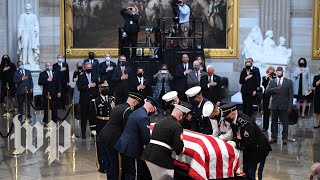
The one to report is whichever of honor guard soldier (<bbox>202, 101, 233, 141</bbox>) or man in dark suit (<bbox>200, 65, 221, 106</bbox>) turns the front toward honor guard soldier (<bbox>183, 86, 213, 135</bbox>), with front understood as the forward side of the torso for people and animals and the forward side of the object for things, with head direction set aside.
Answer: the man in dark suit

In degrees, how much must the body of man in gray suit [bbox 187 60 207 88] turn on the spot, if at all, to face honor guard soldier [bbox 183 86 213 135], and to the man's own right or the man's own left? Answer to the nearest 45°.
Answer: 0° — they already face them

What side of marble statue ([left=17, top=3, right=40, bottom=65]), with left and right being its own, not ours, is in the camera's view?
front

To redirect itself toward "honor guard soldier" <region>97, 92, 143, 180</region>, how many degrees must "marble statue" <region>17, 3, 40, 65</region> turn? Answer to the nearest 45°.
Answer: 0° — it already faces them

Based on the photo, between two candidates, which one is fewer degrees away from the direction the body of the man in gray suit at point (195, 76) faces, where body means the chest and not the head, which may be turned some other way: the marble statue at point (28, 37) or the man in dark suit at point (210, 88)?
the man in dark suit

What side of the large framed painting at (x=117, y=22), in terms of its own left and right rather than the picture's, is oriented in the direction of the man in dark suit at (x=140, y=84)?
front

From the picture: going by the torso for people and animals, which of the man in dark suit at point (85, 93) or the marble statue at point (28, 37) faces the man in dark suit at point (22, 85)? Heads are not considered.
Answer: the marble statue

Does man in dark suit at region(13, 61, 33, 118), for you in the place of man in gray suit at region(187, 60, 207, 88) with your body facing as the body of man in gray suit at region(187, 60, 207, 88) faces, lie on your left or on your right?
on your right

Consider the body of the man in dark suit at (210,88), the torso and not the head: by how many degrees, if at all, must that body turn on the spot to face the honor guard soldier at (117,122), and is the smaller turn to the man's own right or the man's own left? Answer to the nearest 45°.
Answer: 0° — they already face them

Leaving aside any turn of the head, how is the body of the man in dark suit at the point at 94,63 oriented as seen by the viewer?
toward the camera

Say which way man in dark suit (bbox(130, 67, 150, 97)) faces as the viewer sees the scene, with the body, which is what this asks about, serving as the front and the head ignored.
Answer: toward the camera

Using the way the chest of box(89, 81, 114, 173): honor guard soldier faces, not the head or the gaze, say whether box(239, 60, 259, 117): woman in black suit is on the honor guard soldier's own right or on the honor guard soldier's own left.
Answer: on the honor guard soldier's own left

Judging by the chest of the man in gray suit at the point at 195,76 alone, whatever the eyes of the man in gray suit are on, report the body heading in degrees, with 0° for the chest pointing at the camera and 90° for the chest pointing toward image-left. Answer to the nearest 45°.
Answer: approximately 0°

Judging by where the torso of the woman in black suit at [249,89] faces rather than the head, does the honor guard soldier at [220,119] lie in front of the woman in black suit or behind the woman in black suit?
in front

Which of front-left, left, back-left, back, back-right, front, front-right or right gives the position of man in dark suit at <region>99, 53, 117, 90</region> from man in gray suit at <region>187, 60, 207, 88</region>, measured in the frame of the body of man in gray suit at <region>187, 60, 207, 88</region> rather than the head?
back-right

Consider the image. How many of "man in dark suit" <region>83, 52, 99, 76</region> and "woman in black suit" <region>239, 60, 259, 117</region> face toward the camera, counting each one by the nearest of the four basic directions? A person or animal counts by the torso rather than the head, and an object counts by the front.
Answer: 2
